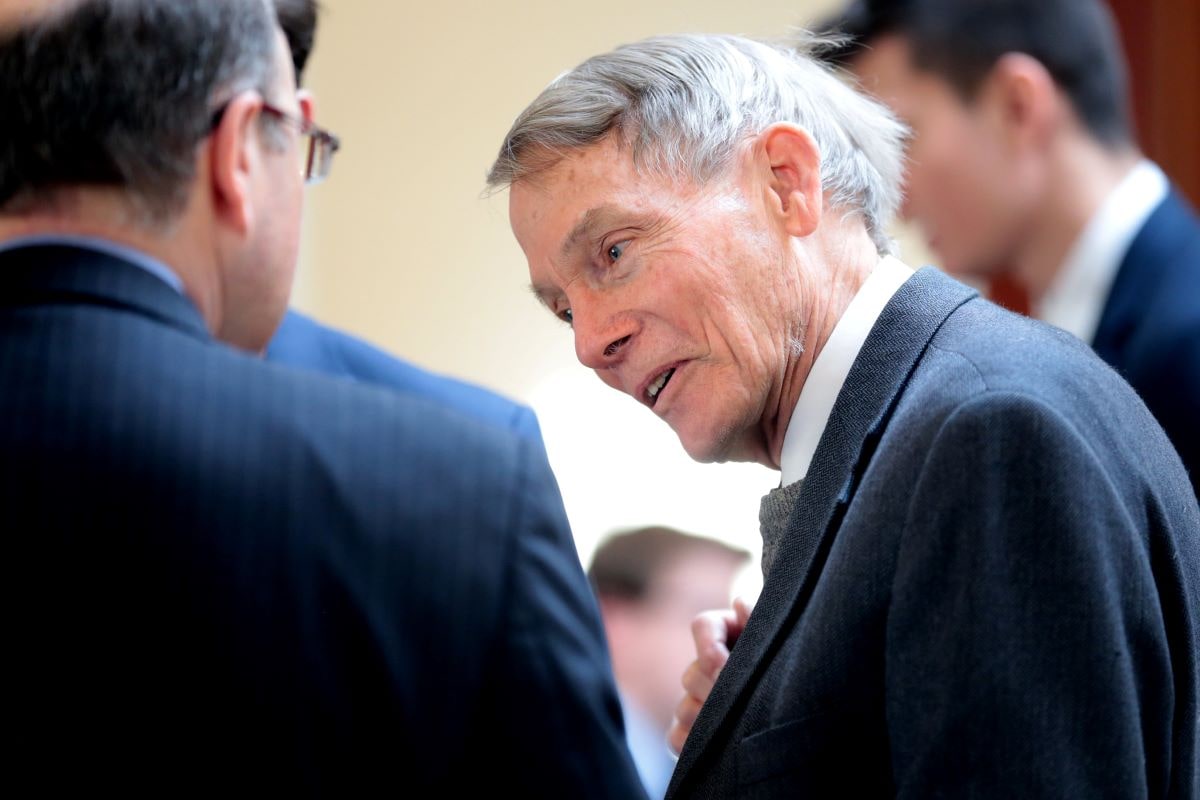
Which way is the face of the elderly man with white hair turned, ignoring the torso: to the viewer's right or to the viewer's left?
to the viewer's left

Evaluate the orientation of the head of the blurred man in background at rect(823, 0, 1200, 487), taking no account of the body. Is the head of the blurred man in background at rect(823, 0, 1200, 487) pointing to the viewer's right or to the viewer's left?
to the viewer's left
